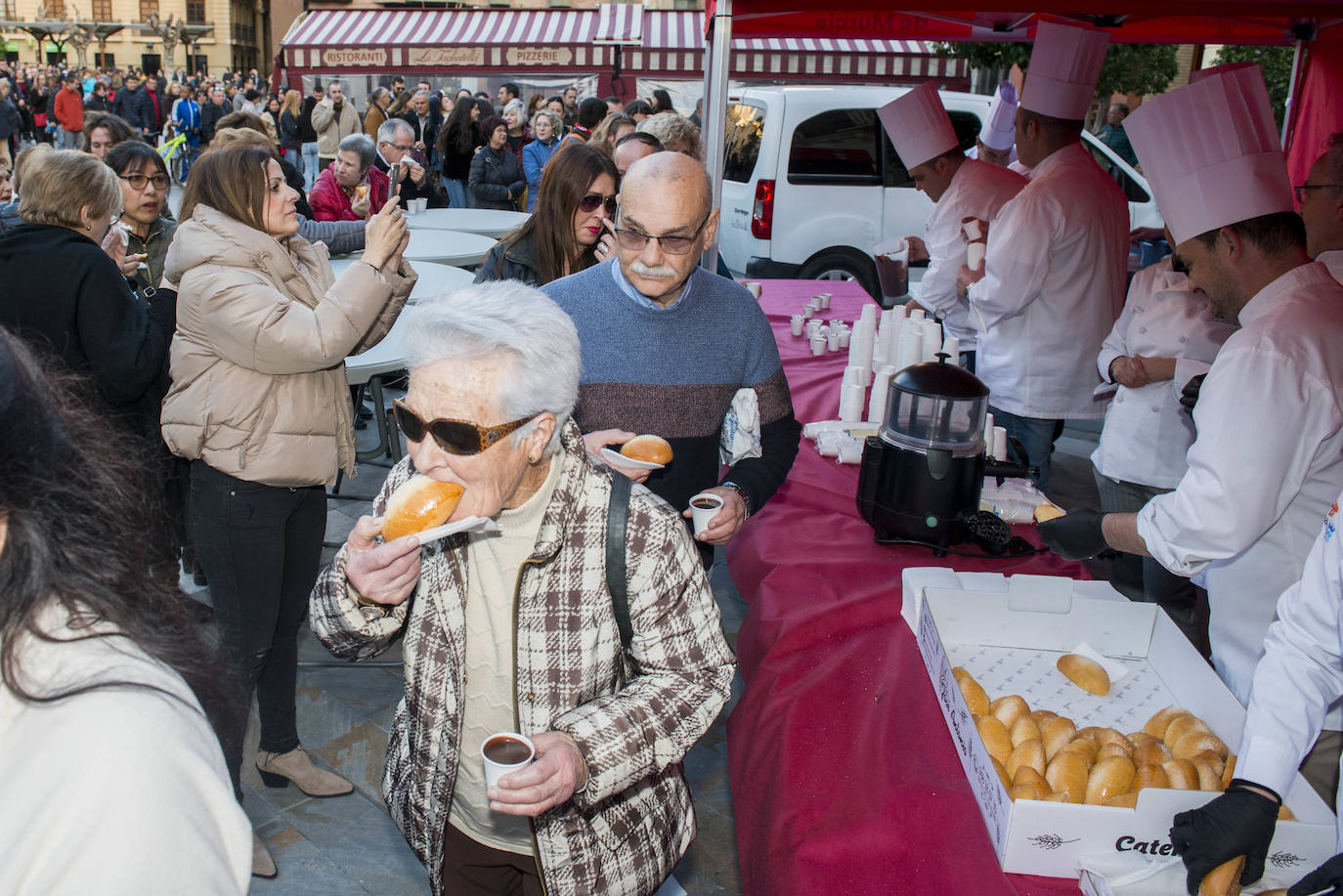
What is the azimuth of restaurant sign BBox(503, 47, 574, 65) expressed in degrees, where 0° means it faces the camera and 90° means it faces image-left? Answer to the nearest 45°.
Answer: approximately 0°

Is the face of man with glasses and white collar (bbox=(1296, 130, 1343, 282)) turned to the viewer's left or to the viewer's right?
to the viewer's left

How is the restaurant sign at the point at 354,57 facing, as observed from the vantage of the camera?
facing the viewer

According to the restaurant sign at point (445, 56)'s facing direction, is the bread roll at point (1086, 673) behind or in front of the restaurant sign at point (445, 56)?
in front

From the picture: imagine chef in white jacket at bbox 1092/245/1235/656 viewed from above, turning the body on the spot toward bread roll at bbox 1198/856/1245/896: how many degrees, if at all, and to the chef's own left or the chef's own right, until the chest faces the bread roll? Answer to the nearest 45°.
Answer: approximately 45° to the chef's own left

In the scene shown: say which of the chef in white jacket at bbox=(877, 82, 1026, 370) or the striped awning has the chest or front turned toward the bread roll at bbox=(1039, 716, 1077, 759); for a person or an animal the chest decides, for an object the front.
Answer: the striped awning

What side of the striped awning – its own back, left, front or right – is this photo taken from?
front

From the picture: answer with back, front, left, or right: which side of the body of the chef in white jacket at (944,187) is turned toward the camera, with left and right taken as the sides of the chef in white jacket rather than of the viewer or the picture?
left

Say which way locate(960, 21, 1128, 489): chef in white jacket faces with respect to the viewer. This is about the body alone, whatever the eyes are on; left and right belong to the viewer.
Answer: facing away from the viewer and to the left of the viewer

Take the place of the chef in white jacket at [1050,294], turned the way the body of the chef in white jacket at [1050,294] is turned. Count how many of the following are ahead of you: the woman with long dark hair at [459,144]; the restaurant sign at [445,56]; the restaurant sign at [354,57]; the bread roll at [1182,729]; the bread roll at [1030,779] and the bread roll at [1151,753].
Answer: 3

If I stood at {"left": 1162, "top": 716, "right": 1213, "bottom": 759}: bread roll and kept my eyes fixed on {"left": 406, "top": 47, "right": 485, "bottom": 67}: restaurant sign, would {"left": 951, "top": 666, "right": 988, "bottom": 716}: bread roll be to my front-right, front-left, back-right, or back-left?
front-left

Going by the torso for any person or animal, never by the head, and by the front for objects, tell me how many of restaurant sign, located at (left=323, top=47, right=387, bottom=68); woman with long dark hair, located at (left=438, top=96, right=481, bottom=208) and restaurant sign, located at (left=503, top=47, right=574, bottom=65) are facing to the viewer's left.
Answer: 0

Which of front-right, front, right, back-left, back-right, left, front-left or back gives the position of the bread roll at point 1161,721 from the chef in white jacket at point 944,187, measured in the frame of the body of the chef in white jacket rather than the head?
left

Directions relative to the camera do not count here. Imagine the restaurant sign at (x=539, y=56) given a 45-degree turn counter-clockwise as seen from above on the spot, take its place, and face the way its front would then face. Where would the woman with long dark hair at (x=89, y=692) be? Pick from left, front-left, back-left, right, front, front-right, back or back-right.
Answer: front-right

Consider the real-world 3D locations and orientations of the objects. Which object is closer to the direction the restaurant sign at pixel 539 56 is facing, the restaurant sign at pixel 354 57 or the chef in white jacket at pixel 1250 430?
the chef in white jacket

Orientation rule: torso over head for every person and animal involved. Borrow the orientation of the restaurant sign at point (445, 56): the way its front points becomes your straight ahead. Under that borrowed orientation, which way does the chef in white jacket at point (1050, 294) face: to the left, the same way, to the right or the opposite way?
the opposite way

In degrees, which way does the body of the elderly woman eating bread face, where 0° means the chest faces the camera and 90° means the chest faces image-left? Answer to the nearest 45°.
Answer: approximately 45°
